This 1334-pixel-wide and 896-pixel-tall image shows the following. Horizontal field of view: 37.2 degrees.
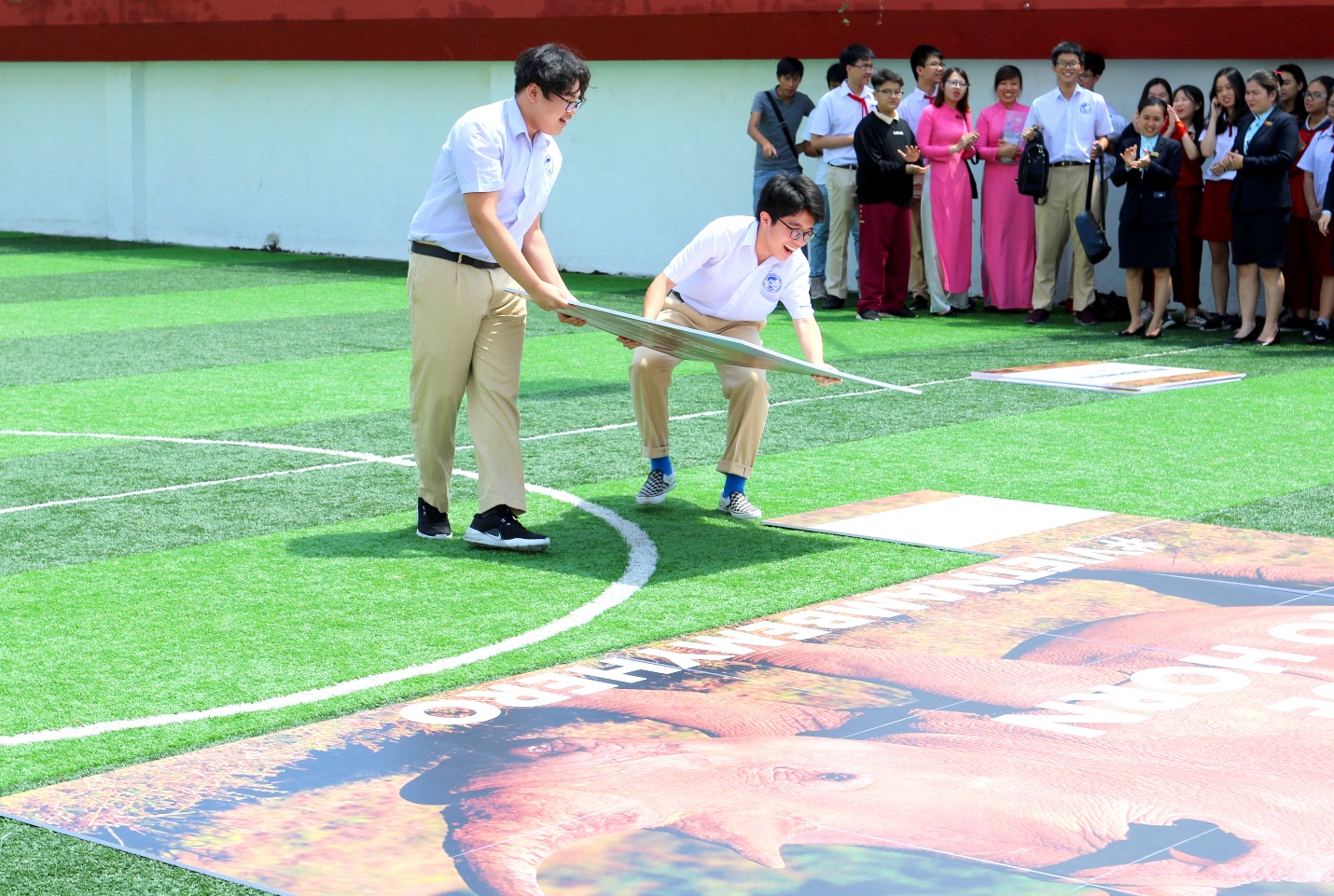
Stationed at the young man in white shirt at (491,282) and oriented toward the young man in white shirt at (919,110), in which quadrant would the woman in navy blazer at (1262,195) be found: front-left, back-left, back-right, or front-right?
front-right

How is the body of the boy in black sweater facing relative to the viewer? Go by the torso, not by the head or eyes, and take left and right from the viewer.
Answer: facing the viewer and to the right of the viewer

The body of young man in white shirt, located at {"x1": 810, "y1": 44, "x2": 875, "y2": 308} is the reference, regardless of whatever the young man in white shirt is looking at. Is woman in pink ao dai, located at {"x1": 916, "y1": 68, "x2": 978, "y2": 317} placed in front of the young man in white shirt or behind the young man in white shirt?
in front

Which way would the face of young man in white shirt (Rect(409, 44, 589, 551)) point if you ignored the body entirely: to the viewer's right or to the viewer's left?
to the viewer's right

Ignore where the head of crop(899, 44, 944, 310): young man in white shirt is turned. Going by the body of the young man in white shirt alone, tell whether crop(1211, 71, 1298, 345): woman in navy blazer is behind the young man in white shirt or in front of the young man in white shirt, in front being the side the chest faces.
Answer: in front

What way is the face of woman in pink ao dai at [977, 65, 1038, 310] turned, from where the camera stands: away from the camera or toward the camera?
toward the camera

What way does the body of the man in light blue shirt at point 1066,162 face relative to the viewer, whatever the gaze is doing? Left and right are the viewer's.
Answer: facing the viewer

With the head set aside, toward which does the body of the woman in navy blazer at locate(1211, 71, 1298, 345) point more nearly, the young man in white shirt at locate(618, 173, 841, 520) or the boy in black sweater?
the young man in white shirt

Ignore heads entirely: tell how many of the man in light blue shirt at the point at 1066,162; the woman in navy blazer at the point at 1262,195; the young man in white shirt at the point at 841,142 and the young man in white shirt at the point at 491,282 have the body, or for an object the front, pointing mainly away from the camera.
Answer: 0

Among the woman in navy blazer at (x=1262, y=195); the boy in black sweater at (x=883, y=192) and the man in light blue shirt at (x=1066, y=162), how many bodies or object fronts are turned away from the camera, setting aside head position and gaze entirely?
0

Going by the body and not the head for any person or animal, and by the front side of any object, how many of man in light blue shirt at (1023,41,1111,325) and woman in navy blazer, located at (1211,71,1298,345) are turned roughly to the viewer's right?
0
